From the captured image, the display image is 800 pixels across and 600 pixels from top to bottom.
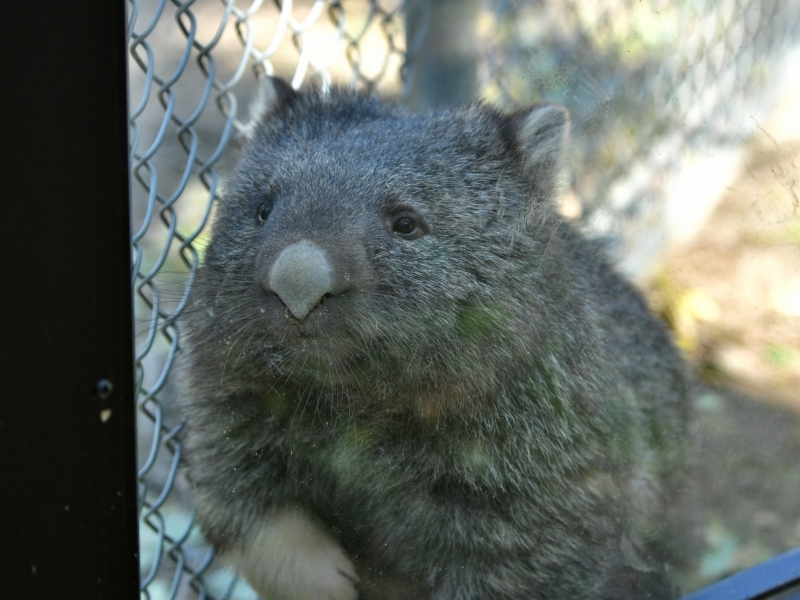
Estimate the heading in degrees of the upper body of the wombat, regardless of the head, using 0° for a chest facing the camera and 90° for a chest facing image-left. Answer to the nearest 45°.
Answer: approximately 45°

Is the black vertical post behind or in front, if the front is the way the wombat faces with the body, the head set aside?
in front
